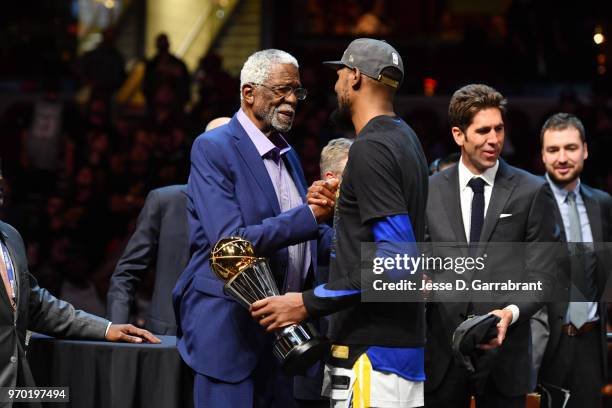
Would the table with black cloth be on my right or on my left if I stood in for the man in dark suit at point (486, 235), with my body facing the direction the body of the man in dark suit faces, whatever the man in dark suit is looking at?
on my right

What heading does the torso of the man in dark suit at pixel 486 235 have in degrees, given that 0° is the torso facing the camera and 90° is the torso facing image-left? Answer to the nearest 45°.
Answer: approximately 0°

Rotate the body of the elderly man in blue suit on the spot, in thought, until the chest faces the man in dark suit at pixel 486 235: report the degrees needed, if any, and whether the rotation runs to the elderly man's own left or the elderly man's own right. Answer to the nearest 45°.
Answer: approximately 45° to the elderly man's own left

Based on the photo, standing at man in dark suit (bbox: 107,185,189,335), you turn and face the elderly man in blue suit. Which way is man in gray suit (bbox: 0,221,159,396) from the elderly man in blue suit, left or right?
right

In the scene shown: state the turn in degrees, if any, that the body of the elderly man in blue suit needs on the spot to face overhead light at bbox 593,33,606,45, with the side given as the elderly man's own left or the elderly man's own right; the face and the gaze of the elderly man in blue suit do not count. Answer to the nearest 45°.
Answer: approximately 90° to the elderly man's own left

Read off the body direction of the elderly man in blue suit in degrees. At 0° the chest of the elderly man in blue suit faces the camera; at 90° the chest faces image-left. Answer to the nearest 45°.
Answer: approximately 315°

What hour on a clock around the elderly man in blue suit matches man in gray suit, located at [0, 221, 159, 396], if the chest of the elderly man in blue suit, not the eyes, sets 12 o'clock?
The man in gray suit is roughly at 5 o'clock from the elderly man in blue suit.

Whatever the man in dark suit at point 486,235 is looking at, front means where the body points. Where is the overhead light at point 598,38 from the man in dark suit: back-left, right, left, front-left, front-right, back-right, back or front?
back
